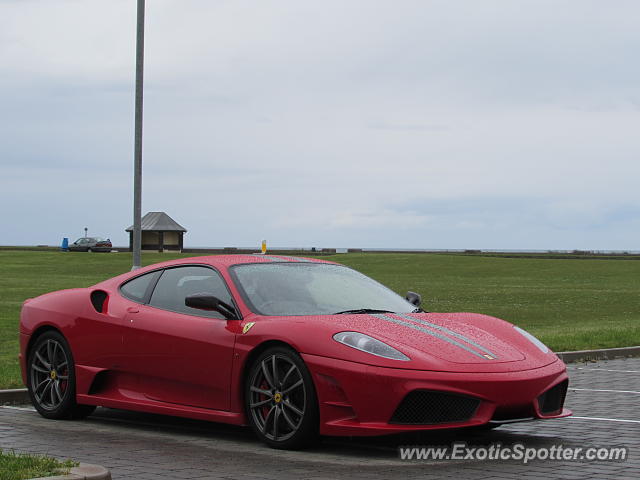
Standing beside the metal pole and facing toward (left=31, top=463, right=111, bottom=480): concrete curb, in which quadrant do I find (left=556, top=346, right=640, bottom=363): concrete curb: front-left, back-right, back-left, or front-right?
front-left

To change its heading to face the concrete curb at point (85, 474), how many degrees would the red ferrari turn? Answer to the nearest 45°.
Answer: approximately 90° to its right

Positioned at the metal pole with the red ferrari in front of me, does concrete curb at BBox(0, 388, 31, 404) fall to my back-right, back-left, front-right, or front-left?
front-right

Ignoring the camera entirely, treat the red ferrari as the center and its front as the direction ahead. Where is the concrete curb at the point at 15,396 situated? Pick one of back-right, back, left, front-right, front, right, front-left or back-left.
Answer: back

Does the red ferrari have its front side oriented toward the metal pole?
no

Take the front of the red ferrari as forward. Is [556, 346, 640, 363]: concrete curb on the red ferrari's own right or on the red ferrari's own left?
on the red ferrari's own left

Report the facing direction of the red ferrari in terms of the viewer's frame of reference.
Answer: facing the viewer and to the right of the viewer

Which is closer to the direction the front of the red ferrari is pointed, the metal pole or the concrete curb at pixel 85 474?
the concrete curb

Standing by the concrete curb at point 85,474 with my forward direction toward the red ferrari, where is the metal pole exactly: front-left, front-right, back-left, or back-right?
front-left

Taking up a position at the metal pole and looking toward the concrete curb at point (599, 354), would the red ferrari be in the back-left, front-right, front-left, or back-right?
front-right
